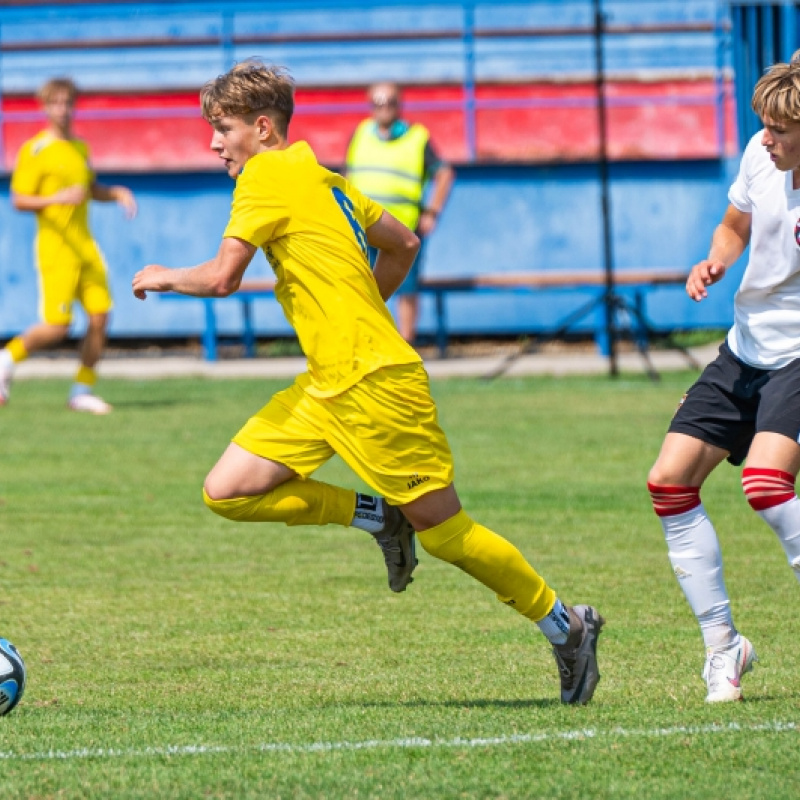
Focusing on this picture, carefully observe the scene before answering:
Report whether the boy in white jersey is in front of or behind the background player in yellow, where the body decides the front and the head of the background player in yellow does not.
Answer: in front

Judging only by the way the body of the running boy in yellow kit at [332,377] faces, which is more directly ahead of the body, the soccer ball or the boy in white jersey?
the soccer ball

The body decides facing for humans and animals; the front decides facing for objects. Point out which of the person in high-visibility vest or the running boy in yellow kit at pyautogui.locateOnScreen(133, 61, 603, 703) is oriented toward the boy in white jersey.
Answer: the person in high-visibility vest

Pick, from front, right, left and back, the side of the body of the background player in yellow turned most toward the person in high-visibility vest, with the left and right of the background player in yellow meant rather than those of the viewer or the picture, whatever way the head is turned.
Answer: left

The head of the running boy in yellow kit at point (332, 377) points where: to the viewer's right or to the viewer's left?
to the viewer's left

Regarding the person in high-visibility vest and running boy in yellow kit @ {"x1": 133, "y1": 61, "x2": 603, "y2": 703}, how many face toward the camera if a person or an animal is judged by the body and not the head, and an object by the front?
1

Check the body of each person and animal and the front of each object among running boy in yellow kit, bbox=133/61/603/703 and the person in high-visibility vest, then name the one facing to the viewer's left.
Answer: the running boy in yellow kit

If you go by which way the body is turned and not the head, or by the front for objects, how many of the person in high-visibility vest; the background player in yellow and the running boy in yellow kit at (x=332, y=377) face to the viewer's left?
1

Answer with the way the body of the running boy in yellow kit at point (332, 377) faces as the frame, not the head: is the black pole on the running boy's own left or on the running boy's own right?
on the running boy's own right

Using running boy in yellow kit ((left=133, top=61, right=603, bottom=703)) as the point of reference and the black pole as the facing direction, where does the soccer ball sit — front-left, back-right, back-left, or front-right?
back-left

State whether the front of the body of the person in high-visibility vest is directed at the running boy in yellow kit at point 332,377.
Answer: yes

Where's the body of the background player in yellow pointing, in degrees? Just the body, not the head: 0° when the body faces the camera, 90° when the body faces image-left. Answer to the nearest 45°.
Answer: approximately 315°

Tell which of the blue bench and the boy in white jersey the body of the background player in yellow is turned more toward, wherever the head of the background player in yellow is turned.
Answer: the boy in white jersey

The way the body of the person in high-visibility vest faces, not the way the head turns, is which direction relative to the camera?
toward the camera

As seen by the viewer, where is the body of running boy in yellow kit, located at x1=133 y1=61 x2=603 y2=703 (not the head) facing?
to the viewer's left

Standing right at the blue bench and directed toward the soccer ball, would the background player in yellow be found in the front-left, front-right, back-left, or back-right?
front-right

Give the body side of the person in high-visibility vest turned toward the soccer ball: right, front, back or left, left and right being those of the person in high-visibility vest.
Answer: front

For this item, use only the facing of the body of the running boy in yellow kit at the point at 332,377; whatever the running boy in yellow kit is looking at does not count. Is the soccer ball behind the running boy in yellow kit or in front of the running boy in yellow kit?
in front
